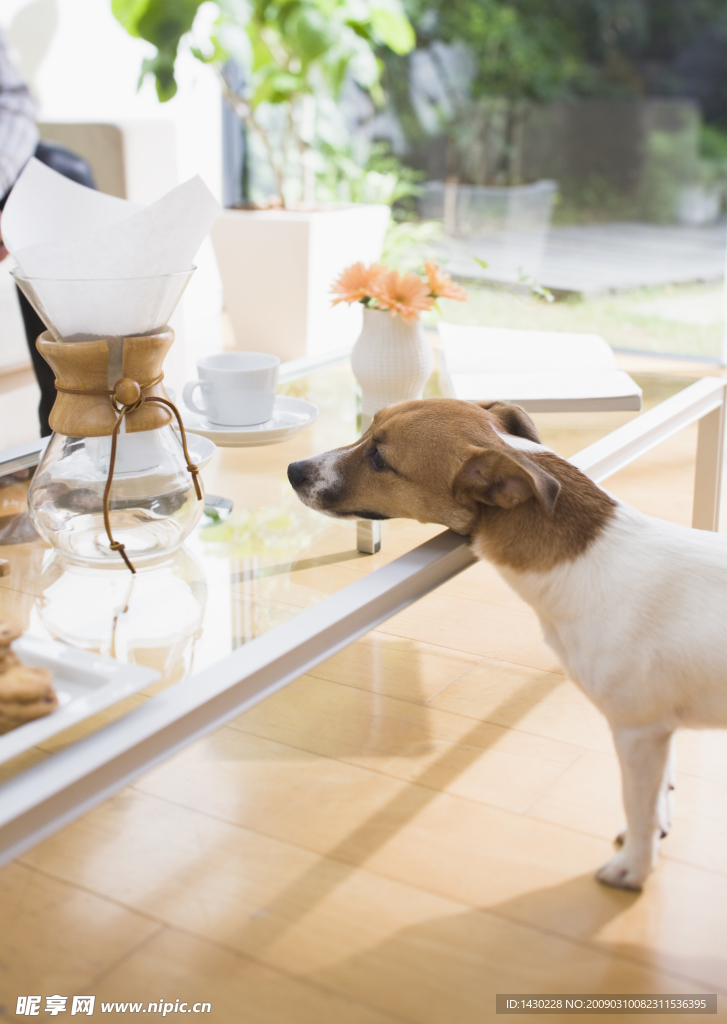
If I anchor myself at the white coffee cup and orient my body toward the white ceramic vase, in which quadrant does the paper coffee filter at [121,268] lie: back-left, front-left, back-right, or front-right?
back-right

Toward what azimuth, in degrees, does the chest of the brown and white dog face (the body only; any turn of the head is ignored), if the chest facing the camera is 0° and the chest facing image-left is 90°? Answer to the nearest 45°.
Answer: approximately 90°

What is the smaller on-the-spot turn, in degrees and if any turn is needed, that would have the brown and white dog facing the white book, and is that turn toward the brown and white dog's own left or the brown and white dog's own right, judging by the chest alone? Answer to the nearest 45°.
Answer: approximately 90° to the brown and white dog's own right
